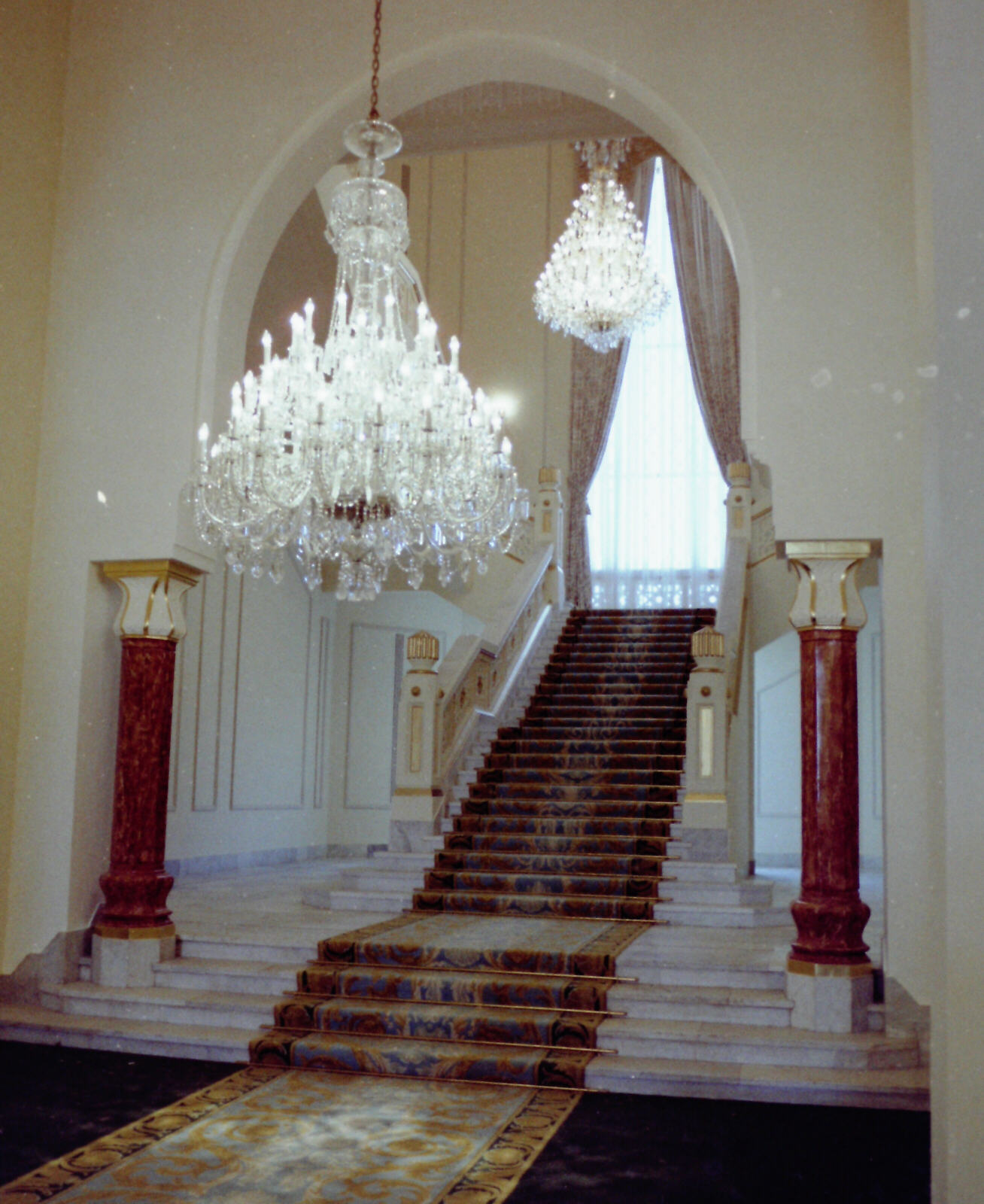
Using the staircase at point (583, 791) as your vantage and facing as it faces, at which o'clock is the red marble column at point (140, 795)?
The red marble column is roughly at 1 o'clock from the staircase.

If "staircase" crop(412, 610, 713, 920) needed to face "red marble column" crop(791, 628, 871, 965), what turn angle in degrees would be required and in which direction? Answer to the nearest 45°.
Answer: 0° — it already faces it

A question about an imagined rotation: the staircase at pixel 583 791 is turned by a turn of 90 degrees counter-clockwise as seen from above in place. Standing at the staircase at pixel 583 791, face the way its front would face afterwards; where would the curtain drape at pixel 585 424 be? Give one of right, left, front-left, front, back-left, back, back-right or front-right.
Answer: left

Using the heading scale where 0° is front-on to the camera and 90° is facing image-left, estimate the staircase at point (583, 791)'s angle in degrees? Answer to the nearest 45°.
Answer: approximately 0°

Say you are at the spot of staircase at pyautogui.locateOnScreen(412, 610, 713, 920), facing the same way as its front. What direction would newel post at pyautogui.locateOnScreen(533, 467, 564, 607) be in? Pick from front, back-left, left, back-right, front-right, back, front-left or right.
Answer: back

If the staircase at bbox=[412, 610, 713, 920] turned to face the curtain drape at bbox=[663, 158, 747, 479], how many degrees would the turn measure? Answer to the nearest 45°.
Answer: approximately 180°
